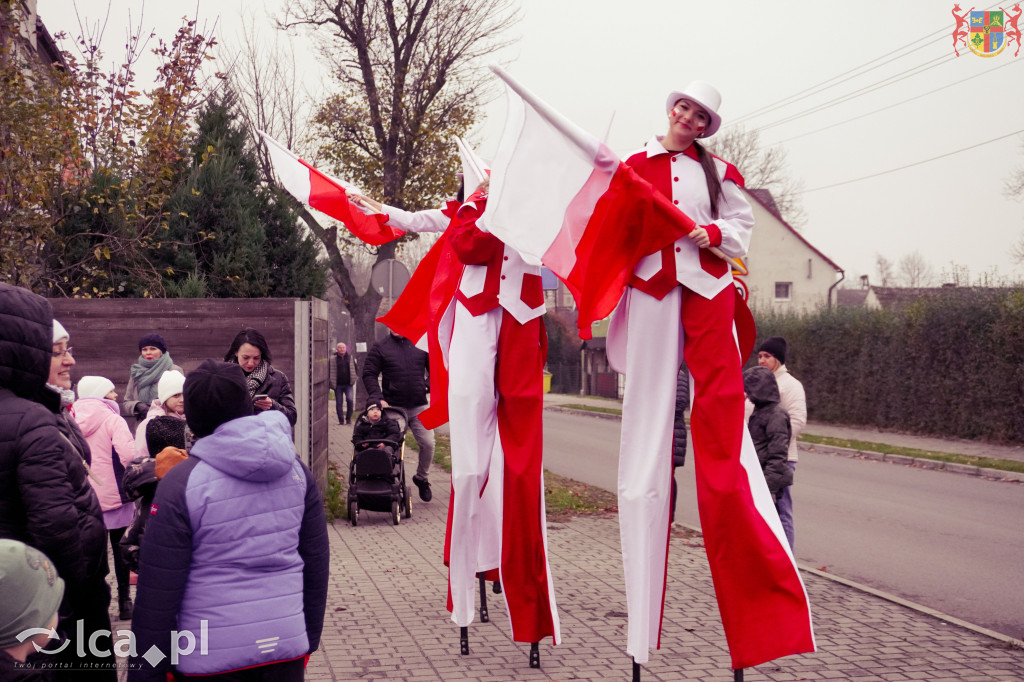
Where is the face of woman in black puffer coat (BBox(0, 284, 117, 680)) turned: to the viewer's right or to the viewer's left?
to the viewer's right

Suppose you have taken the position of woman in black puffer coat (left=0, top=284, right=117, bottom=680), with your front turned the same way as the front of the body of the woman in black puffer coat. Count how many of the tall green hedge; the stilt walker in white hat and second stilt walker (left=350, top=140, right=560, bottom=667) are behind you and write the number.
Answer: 0

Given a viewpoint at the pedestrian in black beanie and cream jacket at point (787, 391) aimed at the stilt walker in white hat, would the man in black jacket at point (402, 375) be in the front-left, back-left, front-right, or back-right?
back-right

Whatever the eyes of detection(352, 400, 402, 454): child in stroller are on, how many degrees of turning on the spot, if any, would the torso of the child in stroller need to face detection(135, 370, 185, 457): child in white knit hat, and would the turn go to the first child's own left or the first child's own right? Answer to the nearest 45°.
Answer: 0° — they already face them

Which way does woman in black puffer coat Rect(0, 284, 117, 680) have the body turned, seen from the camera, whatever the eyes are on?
to the viewer's right

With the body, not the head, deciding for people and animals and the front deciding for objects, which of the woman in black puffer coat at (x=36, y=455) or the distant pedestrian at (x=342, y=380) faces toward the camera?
the distant pedestrian

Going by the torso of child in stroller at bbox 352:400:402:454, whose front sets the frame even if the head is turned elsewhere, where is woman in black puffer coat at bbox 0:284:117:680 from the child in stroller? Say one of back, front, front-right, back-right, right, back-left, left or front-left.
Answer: front

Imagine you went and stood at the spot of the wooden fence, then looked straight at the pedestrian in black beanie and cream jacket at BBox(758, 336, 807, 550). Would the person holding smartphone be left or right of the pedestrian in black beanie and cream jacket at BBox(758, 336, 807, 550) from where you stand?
right

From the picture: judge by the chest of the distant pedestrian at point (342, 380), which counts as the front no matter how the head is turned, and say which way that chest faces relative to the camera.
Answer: toward the camera

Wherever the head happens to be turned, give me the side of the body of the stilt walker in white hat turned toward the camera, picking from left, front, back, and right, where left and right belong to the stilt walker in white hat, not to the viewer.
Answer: front

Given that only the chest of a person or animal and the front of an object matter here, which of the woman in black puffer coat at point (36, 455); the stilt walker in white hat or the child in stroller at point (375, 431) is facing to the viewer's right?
the woman in black puffer coat

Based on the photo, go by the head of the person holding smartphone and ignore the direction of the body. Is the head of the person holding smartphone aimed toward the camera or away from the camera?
toward the camera

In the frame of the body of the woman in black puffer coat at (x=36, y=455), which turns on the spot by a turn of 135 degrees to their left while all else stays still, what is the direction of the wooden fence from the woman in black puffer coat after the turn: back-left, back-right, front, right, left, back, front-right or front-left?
front-right

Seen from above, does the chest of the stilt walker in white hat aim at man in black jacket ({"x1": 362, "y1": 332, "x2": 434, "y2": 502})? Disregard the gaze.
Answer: no

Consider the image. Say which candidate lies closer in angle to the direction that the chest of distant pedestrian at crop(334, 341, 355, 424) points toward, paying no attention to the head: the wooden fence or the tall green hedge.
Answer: the wooden fence

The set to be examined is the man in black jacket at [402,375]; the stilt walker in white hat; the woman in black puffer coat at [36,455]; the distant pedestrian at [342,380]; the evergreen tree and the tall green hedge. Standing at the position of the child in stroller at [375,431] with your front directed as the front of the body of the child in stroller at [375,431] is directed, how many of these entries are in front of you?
2

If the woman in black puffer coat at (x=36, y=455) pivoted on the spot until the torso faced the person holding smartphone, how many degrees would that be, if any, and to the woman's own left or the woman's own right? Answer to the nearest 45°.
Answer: approximately 90° to the woman's own left

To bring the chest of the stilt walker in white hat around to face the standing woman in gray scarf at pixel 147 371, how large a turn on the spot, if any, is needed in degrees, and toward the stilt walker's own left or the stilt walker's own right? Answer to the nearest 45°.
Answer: approximately 135° to the stilt walker's own right
